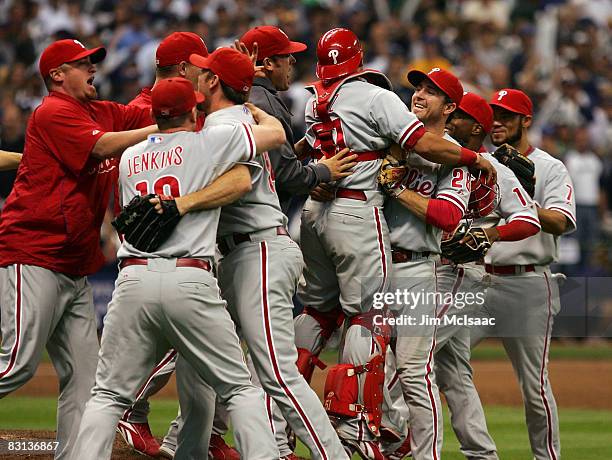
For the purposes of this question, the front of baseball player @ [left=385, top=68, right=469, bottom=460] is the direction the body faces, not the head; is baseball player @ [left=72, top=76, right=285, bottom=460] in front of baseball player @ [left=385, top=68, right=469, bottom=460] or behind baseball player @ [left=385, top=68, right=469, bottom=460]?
in front

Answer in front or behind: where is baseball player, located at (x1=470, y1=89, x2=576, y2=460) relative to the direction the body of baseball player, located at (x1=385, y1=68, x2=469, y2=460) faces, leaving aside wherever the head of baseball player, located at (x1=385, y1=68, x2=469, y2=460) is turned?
behind

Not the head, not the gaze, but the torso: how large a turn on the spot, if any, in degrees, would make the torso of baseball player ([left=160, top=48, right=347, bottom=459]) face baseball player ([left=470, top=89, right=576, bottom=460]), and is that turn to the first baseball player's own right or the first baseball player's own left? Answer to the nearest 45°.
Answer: approximately 135° to the first baseball player's own right

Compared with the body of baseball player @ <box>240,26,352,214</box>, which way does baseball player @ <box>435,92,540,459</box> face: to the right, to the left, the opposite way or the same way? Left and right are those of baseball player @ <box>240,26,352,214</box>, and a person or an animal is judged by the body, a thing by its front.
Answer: the opposite way

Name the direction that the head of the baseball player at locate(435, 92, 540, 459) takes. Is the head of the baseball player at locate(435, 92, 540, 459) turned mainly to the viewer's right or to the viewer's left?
to the viewer's left

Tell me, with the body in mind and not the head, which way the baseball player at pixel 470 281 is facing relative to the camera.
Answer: to the viewer's left

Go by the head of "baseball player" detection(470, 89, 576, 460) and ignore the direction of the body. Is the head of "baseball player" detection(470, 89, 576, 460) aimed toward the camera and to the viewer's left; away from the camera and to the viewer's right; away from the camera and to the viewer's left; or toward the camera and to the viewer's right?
toward the camera and to the viewer's left

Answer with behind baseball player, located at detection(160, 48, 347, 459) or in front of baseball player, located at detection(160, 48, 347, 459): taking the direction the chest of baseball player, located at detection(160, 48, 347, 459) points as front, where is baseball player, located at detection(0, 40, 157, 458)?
in front

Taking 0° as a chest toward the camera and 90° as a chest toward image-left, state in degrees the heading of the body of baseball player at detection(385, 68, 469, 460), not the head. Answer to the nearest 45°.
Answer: approximately 45°

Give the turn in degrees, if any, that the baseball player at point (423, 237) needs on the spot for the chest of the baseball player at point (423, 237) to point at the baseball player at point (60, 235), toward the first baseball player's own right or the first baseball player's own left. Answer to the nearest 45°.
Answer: approximately 45° to the first baseball player's own right
